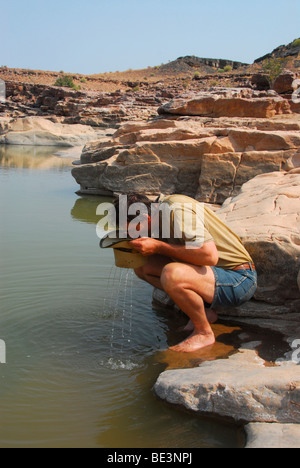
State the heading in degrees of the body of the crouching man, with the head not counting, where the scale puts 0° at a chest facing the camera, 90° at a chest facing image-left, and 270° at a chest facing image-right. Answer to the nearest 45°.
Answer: approximately 90°

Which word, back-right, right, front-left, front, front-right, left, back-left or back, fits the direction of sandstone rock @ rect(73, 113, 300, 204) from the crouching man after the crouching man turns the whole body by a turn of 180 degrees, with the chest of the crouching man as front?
left

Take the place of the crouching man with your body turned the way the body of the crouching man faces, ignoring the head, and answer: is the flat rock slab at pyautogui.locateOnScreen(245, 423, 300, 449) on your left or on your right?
on your left

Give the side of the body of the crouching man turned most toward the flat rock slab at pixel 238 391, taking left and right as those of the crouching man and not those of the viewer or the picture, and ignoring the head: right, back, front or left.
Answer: left

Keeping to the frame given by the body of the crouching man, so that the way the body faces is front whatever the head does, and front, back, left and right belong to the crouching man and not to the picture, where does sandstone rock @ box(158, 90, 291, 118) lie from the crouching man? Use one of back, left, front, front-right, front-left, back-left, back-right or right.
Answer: right

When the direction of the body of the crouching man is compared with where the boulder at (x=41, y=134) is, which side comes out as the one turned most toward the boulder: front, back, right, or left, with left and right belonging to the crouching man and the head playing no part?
right

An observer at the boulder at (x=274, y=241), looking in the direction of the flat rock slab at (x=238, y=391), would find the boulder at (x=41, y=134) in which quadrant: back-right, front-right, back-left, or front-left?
back-right
